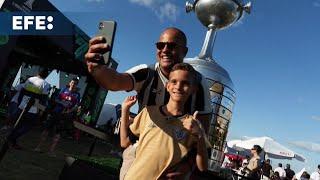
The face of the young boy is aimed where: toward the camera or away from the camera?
toward the camera

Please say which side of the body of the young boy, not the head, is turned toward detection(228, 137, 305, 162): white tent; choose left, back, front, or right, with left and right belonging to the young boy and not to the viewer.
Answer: back

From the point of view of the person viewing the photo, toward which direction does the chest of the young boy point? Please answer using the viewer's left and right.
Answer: facing the viewer

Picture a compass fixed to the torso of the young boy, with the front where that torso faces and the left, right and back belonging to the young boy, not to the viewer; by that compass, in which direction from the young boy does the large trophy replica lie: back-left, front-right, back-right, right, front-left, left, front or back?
back

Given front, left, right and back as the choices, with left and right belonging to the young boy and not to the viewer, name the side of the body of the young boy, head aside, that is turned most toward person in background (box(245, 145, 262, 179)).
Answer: back
